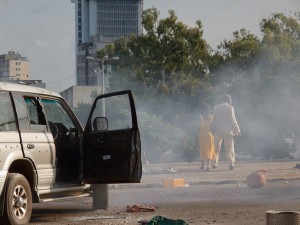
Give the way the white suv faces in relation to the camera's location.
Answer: facing away from the viewer and to the right of the viewer

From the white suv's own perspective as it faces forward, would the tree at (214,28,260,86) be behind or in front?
in front

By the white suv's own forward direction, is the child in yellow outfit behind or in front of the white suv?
in front
